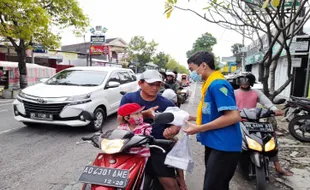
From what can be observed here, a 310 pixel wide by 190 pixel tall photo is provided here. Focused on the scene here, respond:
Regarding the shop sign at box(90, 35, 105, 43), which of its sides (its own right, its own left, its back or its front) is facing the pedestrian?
front

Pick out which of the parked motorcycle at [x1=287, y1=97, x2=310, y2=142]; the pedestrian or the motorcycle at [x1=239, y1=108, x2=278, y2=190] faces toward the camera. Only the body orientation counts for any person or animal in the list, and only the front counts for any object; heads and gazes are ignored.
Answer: the motorcycle at [x1=239, y1=108, x2=278, y2=190]

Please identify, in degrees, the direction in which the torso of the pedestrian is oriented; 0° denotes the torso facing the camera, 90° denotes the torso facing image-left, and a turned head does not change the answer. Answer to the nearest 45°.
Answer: approximately 90°

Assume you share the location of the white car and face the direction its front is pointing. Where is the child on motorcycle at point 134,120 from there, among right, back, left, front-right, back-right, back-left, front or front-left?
front-left

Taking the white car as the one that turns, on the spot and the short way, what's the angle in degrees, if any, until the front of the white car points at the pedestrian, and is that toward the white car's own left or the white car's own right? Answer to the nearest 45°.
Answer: approximately 45° to the white car's own left

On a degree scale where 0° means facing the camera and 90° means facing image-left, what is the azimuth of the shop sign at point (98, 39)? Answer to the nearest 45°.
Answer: approximately 0°

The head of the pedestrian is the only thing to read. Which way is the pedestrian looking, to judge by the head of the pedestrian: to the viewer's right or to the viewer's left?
to the viewer's left

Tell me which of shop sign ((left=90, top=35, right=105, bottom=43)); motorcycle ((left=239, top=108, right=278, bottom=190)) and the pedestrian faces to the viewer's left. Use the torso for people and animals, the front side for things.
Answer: the pedestrian
